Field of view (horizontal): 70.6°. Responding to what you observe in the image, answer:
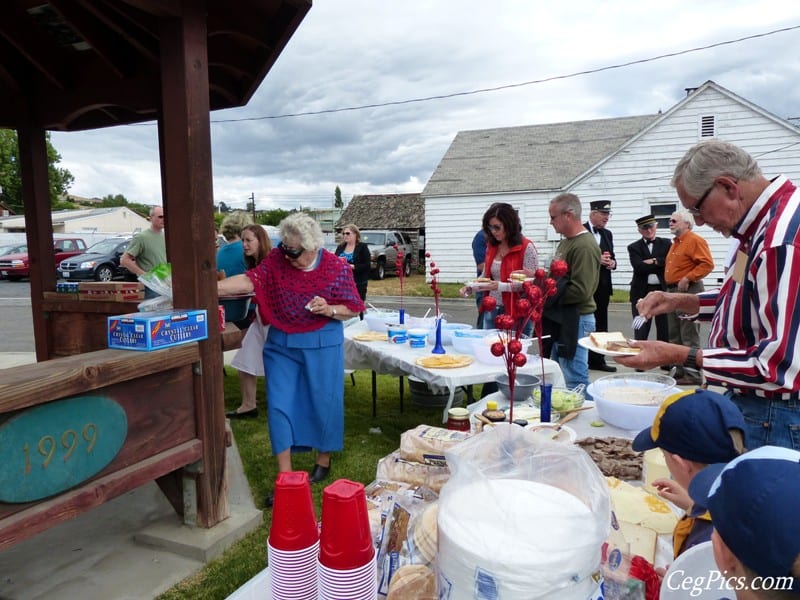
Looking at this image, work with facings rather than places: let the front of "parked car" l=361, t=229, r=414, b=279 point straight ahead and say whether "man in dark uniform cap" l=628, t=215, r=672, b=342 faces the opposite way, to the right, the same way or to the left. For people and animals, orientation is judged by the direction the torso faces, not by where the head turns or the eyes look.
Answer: the same way

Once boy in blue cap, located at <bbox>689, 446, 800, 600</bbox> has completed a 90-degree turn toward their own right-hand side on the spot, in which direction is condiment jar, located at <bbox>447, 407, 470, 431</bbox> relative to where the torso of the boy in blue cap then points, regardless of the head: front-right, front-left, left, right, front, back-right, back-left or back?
left

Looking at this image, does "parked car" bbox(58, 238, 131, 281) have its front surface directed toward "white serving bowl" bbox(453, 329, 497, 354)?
no

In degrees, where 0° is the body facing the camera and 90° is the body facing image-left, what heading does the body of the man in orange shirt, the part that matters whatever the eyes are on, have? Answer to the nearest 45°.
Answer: approximately 45°

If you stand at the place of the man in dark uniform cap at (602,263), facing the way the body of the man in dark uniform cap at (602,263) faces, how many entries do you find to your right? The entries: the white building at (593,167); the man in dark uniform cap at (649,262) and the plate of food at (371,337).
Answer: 1

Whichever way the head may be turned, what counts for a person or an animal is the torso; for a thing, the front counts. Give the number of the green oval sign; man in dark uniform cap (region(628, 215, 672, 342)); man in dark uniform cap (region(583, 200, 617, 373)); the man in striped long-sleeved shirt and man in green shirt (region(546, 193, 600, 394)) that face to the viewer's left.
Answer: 2

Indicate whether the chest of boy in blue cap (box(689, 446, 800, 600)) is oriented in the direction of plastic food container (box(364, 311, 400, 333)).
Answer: yes

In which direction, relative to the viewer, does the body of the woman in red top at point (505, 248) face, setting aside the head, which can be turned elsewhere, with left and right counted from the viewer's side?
facing the viewer and to the left of the viewer

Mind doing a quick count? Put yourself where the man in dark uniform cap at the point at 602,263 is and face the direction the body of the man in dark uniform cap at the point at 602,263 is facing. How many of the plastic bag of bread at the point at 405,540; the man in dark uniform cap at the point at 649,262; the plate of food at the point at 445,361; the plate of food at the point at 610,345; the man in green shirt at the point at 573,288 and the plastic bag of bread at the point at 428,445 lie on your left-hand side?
1

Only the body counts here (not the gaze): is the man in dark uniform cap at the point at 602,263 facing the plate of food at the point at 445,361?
no

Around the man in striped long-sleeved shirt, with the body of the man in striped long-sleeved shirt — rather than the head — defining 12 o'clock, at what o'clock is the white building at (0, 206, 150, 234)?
The white building is roughly at 1 o'clock from the man in striped long-sleeved shirt.

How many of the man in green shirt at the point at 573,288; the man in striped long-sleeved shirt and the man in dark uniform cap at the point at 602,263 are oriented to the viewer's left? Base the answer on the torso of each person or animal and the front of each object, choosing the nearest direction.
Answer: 2

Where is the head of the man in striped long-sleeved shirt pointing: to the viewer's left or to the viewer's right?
to the viewer's left

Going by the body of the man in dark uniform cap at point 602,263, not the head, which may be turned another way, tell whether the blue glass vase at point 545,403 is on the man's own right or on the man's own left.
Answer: on the man's own right

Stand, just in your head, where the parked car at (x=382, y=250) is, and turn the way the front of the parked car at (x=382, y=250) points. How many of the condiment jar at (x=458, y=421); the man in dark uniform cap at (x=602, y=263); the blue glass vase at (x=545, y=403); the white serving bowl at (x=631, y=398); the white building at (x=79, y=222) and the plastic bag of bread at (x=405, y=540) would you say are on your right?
1

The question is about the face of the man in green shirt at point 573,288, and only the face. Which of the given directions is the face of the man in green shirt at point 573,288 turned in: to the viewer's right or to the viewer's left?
to the viewer's left

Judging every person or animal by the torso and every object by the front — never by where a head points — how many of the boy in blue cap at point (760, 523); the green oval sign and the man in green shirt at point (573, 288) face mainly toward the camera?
1

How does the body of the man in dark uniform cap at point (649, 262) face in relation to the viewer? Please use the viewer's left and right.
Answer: facing the viewer

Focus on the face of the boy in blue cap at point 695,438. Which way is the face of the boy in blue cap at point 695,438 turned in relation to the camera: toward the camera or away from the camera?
away from the camera

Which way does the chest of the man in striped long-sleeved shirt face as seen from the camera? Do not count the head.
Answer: to the viewer's left

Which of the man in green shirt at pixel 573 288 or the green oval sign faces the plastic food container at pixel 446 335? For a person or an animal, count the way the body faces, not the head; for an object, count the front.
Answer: the man in green shirt

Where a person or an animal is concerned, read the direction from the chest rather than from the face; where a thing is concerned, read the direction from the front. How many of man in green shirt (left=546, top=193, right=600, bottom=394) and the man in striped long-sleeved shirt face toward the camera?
0

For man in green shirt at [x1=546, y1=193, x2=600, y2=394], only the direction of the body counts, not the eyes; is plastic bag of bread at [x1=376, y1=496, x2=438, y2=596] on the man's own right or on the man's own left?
on the man's own left
